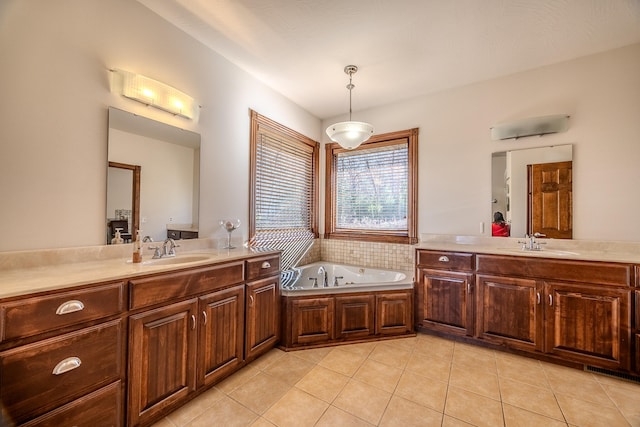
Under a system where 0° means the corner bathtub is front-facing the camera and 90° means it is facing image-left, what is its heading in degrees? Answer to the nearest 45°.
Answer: approximately 0°

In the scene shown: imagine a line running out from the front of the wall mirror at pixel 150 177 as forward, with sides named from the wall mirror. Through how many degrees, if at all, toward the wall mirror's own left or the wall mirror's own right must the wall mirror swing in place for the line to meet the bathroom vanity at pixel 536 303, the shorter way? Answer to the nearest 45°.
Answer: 0° — it already faces it

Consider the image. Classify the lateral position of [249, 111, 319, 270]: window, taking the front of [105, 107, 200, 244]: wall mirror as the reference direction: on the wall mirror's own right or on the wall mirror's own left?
on the wall mirror's own left

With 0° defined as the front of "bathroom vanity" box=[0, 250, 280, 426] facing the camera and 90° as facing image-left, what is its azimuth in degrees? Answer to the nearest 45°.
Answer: approximately 315°

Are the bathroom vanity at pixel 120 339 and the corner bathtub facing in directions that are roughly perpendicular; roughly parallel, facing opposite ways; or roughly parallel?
roughly perpendicular

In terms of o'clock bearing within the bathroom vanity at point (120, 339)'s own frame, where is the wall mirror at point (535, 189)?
The wall mirror is roughly at 11 o'clock from the bathroom vanity.

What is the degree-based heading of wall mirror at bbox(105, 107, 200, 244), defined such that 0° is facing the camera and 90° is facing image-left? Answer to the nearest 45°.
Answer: approximately 315°
